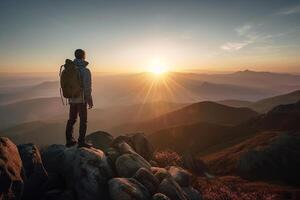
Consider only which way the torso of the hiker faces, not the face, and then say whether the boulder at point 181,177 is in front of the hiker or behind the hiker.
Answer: in front

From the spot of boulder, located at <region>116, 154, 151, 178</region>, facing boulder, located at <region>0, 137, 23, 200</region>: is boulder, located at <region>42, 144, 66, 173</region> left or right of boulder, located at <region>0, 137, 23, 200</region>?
right

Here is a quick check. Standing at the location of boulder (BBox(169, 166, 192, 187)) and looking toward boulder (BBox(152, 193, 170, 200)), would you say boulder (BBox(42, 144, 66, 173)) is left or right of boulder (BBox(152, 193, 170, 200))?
right

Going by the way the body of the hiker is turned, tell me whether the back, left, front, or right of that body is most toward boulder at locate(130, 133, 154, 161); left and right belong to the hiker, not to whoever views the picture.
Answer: front

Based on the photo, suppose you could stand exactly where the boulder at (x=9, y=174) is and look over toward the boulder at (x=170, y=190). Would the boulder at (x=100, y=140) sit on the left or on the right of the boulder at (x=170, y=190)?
left

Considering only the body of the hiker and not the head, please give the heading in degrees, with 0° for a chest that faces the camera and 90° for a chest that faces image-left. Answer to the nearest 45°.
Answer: approximately 225°

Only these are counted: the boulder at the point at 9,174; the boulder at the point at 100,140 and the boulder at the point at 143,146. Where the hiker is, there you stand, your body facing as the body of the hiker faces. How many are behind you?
1

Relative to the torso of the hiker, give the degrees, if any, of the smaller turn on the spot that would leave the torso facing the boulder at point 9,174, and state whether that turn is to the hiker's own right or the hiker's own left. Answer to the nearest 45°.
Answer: approximately 180°
